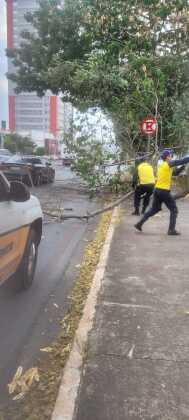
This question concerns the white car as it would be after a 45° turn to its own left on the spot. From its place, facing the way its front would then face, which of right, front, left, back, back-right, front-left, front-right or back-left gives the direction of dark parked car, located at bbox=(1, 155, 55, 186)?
front

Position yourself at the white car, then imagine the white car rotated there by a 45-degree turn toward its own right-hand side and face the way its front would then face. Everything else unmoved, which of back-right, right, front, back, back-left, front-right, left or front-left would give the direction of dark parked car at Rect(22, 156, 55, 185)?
left

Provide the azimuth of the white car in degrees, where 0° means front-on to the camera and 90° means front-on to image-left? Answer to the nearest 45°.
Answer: approximately 225°

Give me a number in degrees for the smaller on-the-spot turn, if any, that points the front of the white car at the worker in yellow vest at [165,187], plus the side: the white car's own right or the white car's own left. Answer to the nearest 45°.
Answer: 0° — it already faces them

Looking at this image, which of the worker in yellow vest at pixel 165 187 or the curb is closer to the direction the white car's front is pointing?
the worker in yellow vest
